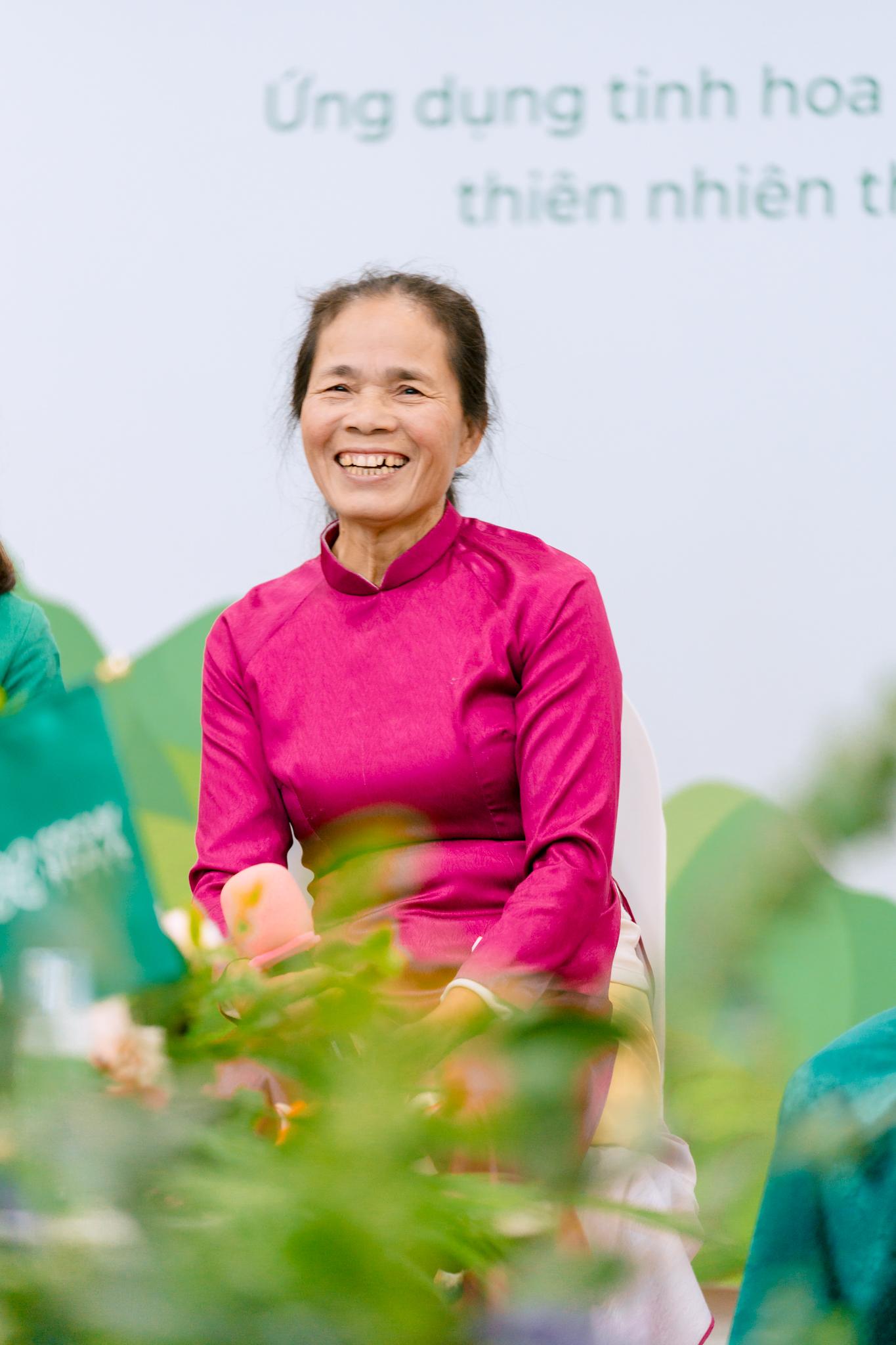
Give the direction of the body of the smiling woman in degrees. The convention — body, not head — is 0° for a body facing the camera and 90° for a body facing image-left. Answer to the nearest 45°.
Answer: approximately 45°

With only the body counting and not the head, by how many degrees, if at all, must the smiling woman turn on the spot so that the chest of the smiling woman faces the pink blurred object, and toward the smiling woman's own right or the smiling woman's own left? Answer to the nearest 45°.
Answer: approximately 45° to the smiling woman's own left

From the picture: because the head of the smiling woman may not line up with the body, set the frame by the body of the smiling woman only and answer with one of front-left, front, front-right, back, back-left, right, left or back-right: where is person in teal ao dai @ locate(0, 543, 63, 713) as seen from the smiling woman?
right
